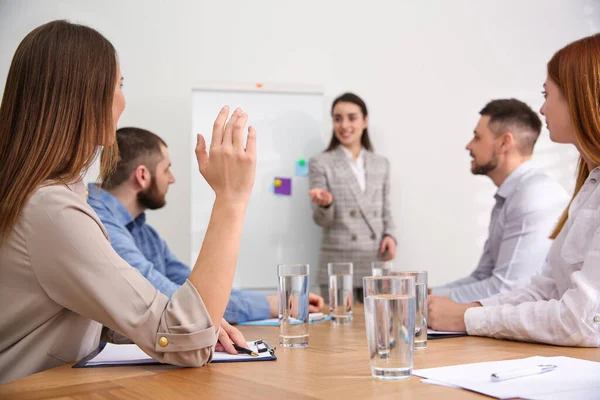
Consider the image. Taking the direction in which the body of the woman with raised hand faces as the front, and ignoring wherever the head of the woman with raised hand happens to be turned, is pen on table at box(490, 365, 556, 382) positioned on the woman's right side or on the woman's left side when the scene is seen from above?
on the woman's right side

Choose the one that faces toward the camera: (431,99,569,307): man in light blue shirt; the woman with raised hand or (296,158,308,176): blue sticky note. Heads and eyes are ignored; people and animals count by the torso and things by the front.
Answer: the blue sticky note

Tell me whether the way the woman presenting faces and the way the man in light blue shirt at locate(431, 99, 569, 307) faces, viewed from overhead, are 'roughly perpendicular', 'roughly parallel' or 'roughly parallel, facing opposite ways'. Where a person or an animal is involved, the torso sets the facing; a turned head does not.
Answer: roughly perpendicular

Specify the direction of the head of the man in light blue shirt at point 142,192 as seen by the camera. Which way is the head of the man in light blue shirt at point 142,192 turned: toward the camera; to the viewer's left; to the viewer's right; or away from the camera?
to the viewer's right

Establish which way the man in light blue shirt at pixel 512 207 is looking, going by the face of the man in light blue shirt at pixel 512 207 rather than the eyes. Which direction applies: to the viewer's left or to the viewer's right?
to the viewer's left

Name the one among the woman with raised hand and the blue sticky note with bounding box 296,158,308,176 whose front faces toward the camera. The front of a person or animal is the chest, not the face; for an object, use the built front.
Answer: the blue sticky note

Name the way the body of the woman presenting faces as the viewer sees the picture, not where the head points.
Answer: toward the camera

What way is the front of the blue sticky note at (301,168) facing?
toward the camera

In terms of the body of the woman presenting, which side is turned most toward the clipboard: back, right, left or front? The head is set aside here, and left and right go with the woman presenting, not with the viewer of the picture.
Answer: front

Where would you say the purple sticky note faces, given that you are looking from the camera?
facing the viewer

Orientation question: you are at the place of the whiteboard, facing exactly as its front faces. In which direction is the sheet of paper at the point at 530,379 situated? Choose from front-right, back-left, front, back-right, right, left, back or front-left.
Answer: front

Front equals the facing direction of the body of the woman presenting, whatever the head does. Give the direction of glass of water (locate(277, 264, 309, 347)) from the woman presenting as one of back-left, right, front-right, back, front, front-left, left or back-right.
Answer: front

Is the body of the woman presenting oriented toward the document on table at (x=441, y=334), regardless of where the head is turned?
yes

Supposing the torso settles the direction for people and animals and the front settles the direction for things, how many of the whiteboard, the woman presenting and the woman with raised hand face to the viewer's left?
0

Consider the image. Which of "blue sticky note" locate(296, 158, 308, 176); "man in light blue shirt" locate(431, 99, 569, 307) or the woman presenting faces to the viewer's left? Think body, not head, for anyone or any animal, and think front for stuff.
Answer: the man in light blue shirt

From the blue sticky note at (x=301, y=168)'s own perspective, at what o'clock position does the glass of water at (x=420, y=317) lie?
The glass of water is roughly at 12 o'clock from the blue sticky note.

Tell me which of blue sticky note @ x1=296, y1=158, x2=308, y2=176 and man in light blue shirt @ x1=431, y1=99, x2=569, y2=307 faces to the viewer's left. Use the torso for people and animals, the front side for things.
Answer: the man in light blue shirt

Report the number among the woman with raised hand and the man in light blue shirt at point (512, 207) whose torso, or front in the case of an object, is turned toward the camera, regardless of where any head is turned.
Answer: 0
